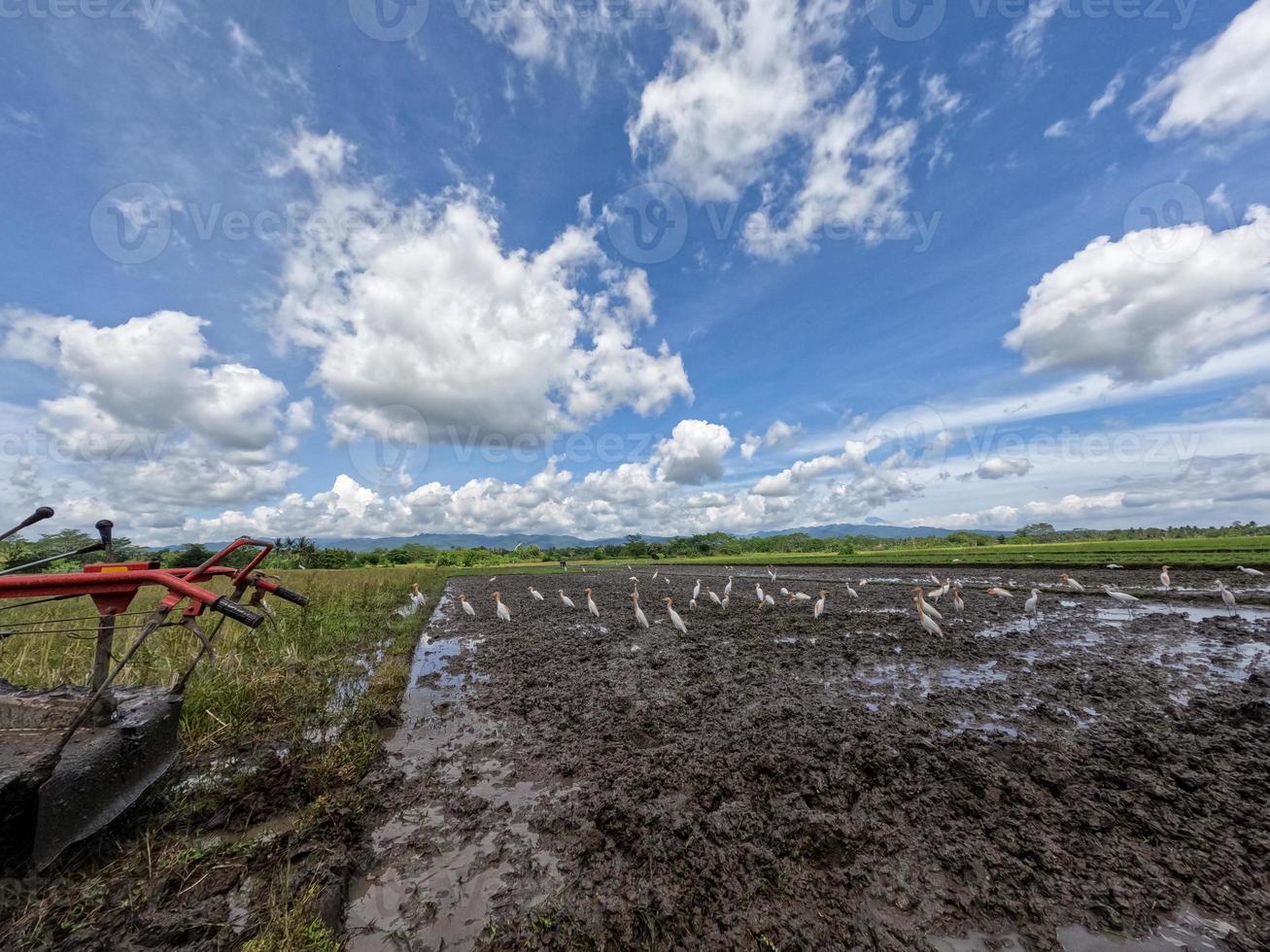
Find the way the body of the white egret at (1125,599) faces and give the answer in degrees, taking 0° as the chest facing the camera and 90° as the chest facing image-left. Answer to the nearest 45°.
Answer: approximately 90°

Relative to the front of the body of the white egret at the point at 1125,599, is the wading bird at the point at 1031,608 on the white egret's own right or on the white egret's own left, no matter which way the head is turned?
on the white egret's own left

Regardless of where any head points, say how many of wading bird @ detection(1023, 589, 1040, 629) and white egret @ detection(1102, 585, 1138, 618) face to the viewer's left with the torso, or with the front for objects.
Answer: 1
